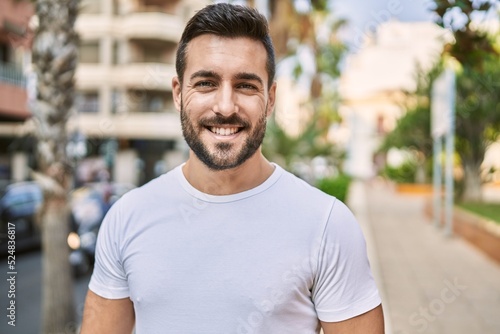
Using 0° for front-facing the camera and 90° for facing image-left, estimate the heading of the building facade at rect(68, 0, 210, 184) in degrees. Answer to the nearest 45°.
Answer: approximately 0°

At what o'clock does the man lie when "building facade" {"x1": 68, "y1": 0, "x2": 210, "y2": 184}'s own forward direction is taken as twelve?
The man is roughly at 12 o'clock from the building facade.

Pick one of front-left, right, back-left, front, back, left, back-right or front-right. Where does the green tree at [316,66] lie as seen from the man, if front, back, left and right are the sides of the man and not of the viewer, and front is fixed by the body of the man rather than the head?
back

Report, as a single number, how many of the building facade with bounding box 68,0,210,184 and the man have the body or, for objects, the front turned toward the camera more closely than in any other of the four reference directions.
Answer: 2

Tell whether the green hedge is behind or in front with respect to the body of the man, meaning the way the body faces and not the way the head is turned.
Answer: behind

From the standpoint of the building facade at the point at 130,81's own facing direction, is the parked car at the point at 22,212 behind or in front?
in front

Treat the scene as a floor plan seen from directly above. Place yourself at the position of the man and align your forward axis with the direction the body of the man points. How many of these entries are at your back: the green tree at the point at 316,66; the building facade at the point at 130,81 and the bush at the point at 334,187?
3

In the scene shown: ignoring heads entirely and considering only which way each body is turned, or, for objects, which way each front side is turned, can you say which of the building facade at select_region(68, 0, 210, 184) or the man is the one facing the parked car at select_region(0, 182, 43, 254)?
the building facade

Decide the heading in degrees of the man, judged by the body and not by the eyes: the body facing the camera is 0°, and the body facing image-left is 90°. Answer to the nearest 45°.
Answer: approximately 0°

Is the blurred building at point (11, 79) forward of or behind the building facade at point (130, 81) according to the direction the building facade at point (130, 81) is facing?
forward
